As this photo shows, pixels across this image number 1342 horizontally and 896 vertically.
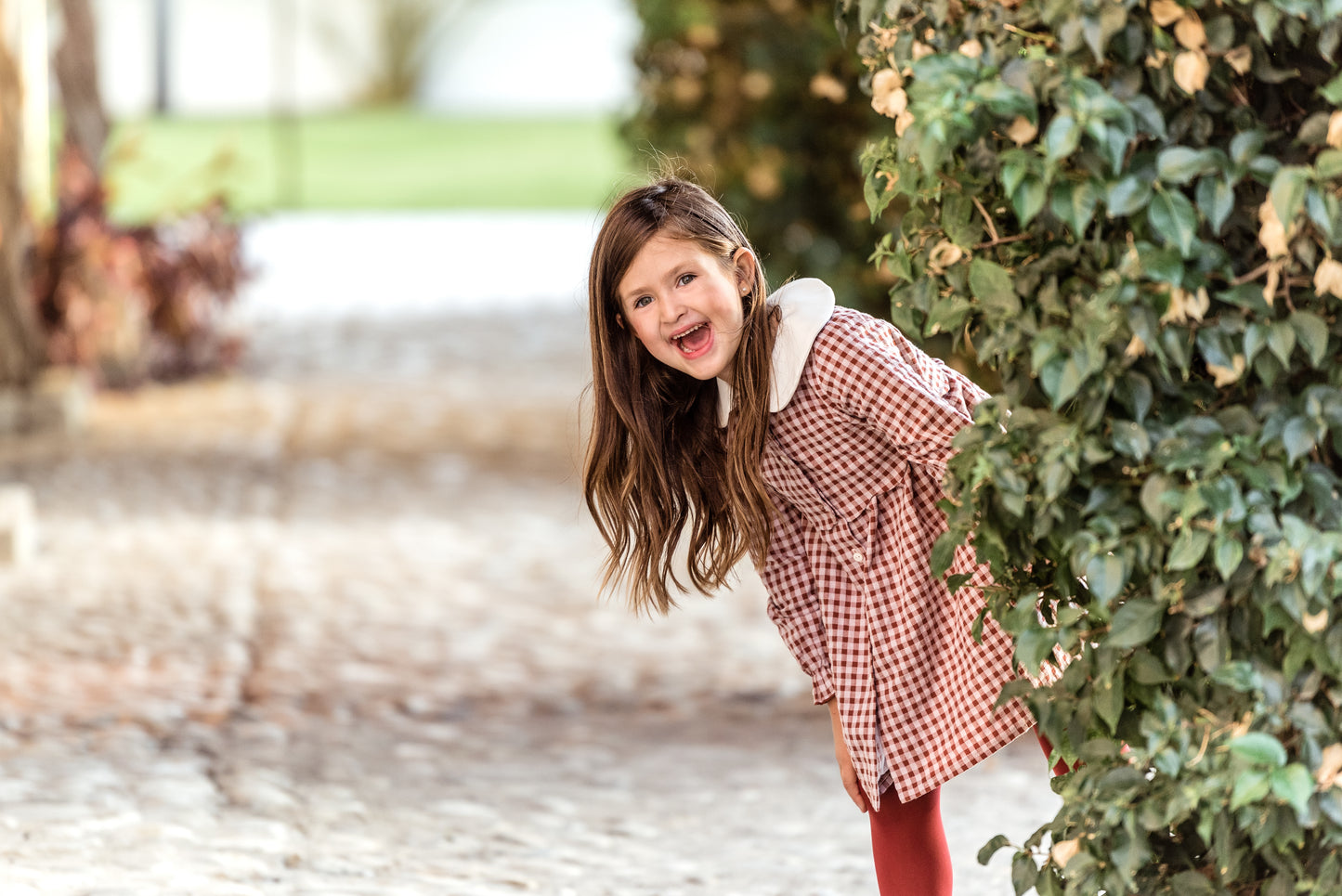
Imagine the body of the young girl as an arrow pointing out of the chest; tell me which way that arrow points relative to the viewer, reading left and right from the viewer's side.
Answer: facing the viewer and to the left of the viewer

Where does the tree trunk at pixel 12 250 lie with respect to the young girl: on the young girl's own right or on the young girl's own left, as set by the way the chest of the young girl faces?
on the young girl's own right

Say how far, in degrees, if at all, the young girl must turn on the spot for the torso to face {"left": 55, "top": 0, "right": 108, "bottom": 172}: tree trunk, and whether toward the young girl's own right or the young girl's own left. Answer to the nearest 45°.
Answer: approximately 90° to the young girl's own right

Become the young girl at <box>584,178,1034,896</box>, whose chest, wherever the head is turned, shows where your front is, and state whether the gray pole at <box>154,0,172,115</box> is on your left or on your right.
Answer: on your right
